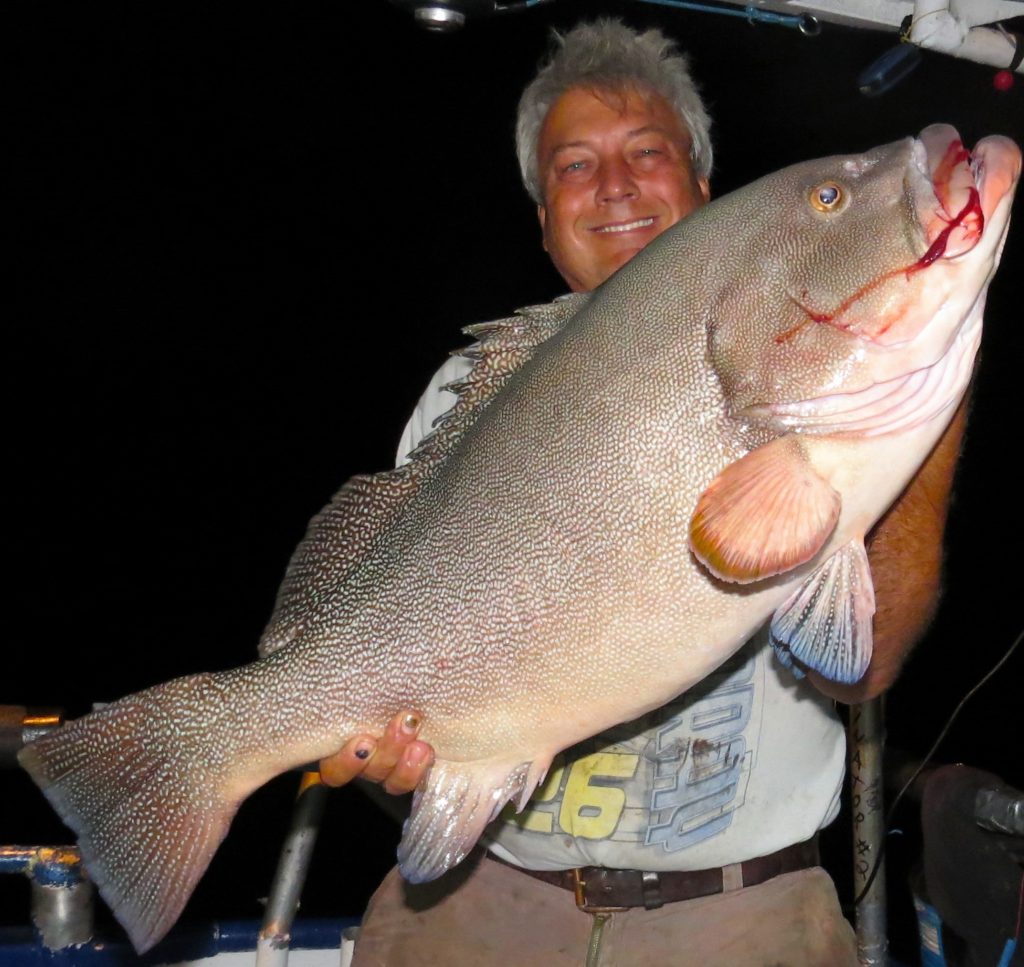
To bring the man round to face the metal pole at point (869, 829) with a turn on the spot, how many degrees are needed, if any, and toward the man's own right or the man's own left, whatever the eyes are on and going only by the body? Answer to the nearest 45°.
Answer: approximately 135° to the man's own left

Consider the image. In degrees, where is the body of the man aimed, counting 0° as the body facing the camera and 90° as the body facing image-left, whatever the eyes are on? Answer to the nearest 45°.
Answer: approximately 0°

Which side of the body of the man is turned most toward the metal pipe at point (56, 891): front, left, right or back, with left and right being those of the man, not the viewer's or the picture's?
right

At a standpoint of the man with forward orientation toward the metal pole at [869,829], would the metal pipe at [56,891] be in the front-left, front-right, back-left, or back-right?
back-left
